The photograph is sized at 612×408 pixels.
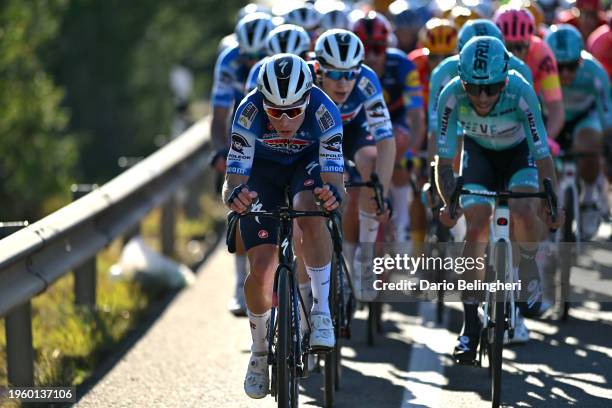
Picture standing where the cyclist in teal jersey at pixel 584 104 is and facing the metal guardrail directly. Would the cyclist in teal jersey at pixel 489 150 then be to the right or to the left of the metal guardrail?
left

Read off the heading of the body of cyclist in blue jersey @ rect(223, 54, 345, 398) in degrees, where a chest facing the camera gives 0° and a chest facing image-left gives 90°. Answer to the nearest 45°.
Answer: approximately 0°

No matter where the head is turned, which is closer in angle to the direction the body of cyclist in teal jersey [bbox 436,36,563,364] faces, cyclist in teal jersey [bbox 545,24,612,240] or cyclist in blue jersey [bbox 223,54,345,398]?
the cyclist in blue jersey

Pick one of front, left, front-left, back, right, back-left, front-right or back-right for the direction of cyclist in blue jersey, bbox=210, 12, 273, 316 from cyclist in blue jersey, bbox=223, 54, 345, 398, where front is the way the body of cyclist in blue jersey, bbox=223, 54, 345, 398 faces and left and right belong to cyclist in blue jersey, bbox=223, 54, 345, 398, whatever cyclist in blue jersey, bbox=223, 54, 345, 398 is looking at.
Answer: back
